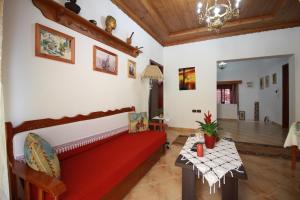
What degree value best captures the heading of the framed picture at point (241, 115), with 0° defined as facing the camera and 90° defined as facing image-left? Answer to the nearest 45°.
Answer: approximately 0°

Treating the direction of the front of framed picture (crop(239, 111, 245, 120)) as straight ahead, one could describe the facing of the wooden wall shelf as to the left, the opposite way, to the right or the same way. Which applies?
to the left

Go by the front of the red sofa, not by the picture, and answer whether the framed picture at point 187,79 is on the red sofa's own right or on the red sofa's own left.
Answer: on the red sofa's own left

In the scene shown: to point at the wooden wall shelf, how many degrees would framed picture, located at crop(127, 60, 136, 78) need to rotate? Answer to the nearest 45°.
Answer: approximately 90° to its right

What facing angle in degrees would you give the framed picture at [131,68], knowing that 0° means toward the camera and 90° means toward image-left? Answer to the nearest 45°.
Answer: approximately 315°

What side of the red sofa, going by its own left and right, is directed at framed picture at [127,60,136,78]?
left

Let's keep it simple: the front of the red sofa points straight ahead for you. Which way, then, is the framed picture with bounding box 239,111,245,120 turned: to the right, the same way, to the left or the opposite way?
to the right

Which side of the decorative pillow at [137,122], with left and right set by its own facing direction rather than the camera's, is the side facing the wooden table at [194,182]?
front

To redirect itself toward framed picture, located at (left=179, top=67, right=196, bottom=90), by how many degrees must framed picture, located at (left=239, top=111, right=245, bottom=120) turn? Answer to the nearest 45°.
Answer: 0° — it already faces it

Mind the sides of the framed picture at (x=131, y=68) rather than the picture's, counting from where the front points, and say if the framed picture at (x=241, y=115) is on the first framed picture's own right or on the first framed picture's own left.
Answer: on the first framed picture's own left

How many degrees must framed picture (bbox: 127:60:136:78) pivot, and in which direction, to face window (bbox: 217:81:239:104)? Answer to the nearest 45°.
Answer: approximately 90° to its left

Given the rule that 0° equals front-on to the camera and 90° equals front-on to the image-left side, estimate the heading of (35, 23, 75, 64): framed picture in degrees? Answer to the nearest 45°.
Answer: approximately 315°
